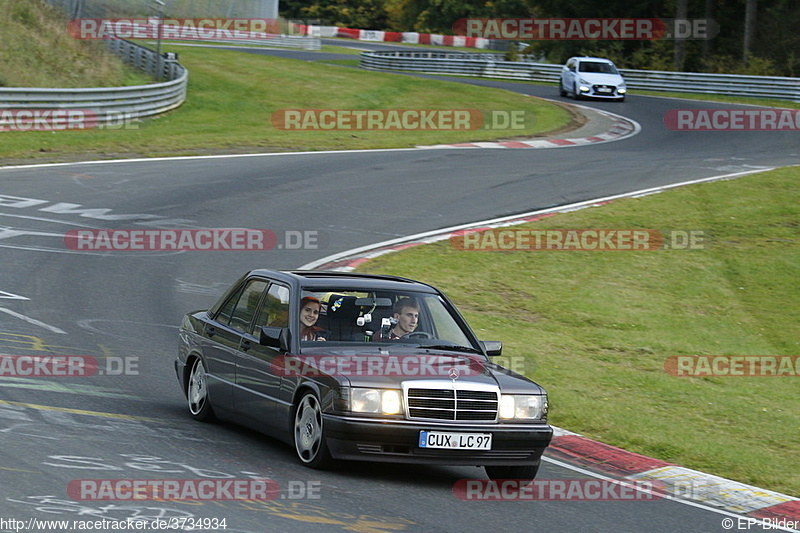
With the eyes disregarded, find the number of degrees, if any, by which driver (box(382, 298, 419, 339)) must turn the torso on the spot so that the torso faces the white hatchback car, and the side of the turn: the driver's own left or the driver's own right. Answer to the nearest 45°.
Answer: approximately 135° to the driver's own left

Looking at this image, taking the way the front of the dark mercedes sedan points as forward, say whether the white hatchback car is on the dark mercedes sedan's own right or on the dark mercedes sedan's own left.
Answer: on the dark mercedes sedan's own left

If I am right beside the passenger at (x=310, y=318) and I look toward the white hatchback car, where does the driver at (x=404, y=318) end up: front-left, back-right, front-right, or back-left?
front-right

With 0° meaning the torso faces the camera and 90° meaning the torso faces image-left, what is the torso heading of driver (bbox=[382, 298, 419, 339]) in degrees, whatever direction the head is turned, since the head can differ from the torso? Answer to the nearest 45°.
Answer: approximately 315°

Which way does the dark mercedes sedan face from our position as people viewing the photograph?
facing the viewer and to the right of the viewer

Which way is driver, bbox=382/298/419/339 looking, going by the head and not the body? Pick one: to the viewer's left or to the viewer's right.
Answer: to the viewer's right

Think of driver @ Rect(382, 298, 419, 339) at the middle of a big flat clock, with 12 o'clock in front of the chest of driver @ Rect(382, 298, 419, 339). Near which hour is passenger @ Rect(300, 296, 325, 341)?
passenger @ Rect(300, 296, 325, 341) is roughly at 4 o'clock from driver @ Rect(382, 298, 419, 339).
